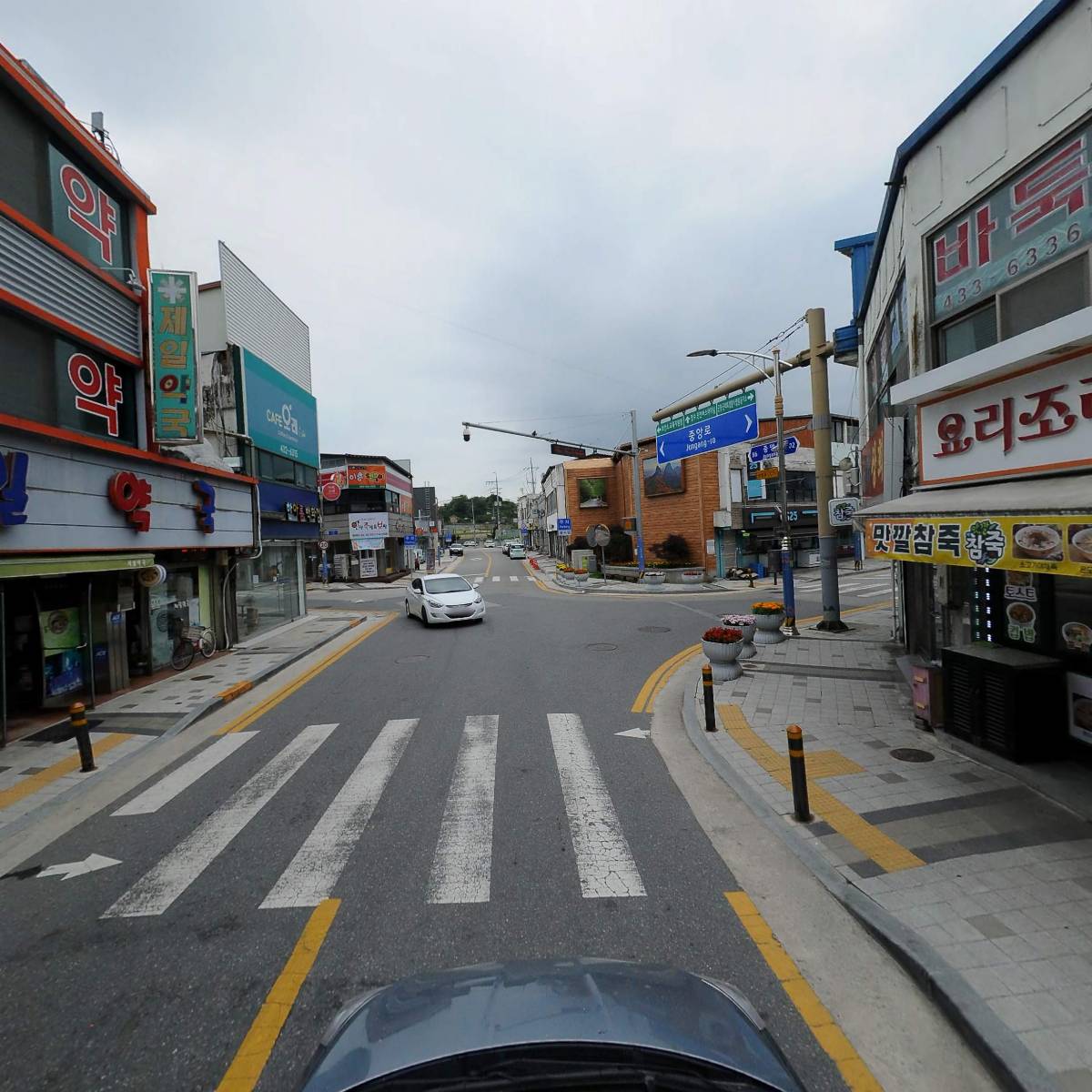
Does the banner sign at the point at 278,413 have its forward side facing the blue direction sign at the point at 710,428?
yes

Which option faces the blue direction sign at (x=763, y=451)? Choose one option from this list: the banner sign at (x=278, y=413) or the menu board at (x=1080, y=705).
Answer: the banner sign

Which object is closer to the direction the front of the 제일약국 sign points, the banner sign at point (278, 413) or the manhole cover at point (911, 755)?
the manhole cover

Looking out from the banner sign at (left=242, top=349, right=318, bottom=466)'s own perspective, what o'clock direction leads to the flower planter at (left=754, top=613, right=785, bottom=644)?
The flower planter is roughly at 12 o'clock from the banner sign.

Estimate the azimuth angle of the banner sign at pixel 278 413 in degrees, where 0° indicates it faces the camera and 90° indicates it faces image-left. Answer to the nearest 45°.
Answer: approximately 315°

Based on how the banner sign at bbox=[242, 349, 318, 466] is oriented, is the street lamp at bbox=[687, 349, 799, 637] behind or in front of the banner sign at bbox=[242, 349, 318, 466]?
in front

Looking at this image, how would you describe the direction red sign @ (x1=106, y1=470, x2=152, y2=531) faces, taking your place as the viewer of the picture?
facing the viewer and to the right of the viewer

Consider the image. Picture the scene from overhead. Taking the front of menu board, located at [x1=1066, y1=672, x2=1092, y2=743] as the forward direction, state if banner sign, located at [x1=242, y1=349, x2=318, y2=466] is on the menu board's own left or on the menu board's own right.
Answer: on the menu board's own right

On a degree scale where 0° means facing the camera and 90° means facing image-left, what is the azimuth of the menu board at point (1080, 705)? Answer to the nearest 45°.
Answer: approximately 45°

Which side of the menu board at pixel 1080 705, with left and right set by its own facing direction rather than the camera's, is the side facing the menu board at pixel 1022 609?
right

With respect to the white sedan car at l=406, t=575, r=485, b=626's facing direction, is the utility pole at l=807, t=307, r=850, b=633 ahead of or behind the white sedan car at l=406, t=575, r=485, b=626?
ahead

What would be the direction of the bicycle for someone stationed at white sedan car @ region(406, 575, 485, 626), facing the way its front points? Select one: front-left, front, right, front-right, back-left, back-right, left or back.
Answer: right
